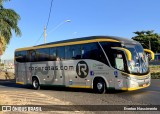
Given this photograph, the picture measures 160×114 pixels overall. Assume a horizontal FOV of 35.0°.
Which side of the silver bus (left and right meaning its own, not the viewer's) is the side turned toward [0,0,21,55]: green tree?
back

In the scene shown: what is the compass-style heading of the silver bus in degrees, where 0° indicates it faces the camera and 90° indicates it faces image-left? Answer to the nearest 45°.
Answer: approximately 315°
